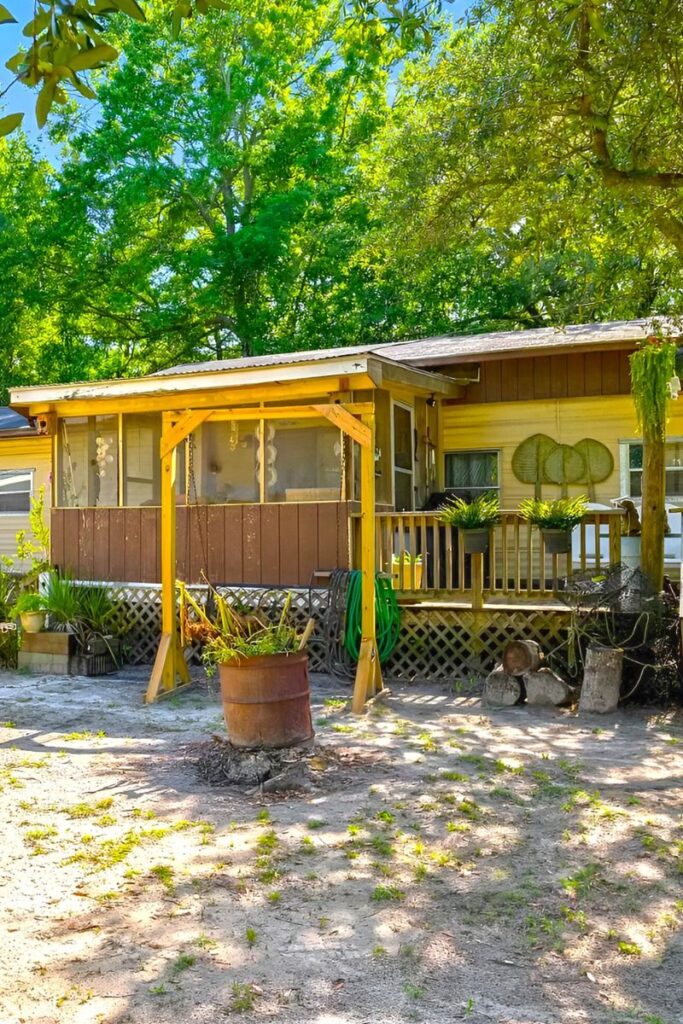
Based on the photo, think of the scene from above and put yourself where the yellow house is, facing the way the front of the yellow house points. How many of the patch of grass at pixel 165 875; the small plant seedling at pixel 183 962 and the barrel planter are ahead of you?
3

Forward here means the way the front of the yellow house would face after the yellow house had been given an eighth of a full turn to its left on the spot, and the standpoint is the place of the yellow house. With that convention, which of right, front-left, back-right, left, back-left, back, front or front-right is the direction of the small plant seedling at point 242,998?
front-right

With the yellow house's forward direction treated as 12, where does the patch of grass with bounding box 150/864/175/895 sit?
The patch of grass is roughly at 12 o'clock from the yellow house.

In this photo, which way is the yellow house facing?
toward the camera

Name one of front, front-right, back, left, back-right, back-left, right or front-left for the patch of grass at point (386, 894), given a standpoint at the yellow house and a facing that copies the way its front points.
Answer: front

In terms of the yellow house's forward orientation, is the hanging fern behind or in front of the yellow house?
in front

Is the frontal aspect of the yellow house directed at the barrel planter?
yes

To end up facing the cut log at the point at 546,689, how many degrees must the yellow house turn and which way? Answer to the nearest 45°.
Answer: approximately 45° to its left

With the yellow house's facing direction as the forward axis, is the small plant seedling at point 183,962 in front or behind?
in front

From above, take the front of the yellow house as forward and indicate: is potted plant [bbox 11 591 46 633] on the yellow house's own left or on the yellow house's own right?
on the yellow house's own right

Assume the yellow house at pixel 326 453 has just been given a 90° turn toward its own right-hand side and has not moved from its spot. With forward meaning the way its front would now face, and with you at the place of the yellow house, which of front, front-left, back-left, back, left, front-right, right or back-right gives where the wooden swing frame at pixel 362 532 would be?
left
